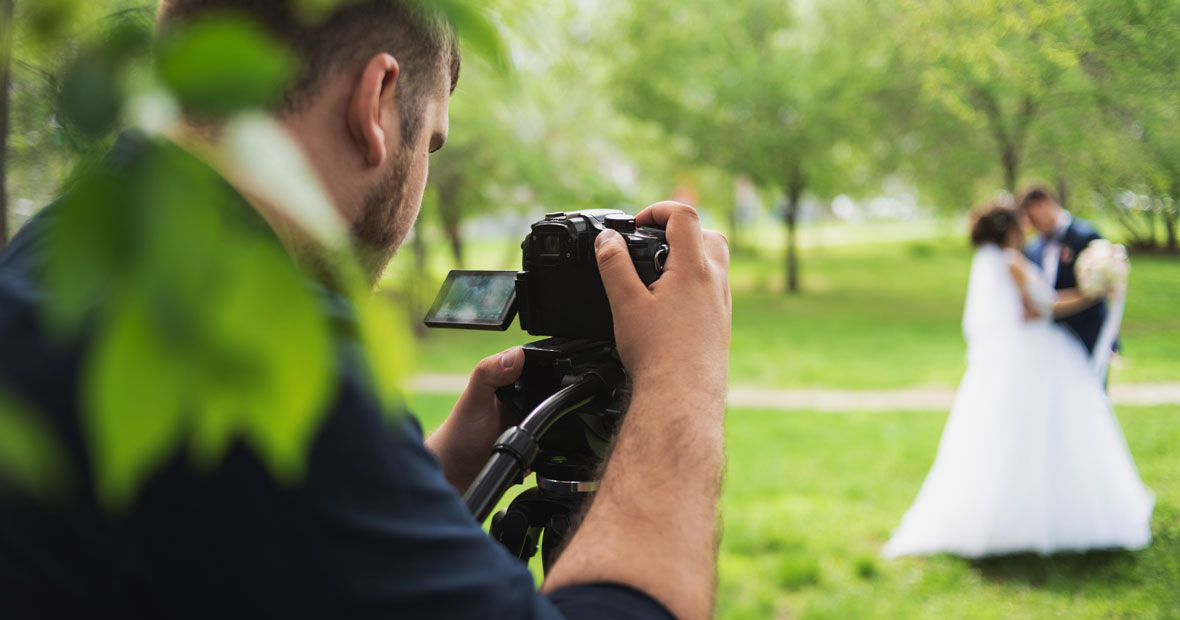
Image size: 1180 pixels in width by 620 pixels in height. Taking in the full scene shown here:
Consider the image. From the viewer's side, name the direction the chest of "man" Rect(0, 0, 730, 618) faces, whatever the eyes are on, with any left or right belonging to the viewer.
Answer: facing away from the viewer and to the right of the viewer

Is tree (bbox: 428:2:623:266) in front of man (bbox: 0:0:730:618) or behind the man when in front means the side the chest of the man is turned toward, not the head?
in front

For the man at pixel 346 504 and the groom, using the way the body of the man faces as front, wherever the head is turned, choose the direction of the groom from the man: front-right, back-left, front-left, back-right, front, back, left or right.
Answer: front

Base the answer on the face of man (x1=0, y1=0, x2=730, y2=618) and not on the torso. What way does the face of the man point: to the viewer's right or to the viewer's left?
to the viewer's right

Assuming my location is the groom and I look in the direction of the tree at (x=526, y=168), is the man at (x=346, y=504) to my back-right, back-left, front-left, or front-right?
back-left

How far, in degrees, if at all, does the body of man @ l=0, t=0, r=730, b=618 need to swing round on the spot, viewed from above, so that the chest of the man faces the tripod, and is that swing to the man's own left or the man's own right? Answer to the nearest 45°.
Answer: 0° — they already face it

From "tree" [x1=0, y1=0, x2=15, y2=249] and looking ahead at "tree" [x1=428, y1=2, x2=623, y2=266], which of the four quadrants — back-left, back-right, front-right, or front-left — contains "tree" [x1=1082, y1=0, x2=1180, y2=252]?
front-right

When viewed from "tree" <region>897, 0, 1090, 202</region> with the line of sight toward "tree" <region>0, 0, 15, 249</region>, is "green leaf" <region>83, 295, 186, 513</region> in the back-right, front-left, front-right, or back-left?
front-left

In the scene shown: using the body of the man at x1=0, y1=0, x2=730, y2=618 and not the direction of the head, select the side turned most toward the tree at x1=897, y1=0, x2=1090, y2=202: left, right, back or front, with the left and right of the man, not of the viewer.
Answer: front

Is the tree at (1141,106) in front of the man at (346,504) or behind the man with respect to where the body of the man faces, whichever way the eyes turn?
in front
